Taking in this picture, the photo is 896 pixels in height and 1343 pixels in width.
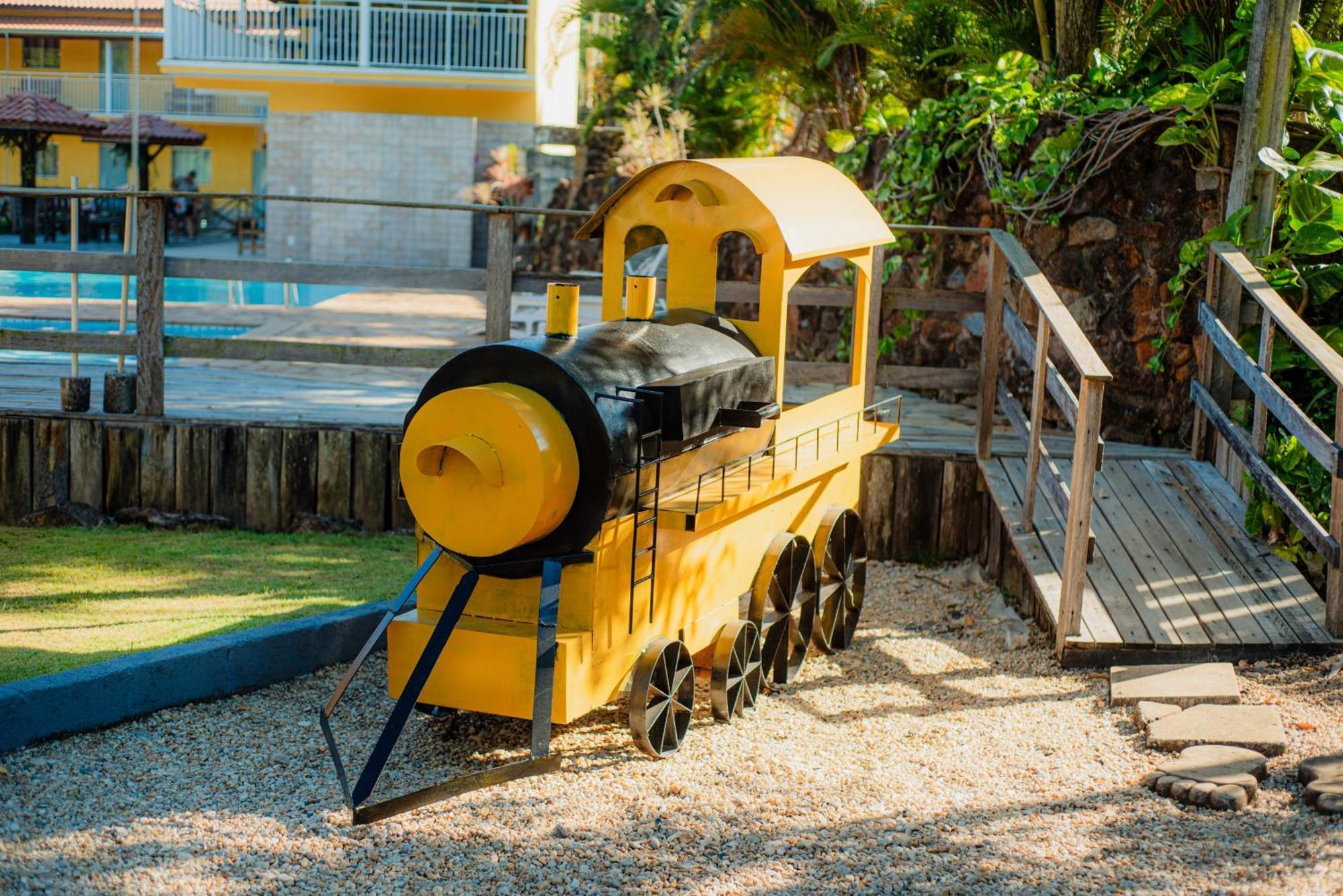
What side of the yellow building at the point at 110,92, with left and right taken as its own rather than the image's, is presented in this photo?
front

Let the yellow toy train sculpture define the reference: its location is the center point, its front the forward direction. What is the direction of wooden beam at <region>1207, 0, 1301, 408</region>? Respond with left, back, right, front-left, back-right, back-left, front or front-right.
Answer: back

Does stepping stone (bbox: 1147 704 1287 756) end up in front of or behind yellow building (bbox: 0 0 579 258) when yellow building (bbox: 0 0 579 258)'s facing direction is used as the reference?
in front

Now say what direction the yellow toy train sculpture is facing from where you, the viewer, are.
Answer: facing the viewer and to the left of the viewer

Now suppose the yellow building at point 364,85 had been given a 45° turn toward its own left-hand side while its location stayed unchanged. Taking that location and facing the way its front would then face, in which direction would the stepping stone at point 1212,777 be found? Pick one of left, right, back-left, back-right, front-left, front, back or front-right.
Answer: front-right

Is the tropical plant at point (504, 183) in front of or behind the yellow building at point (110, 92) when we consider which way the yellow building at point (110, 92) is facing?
in front

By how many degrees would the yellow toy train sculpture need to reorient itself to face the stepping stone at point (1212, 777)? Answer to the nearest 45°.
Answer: approximately 135° to its left

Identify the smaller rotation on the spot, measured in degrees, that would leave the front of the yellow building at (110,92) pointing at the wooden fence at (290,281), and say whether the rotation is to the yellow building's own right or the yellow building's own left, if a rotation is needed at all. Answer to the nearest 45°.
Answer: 0° — it already faces it

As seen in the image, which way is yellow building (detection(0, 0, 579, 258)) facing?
toward the camera

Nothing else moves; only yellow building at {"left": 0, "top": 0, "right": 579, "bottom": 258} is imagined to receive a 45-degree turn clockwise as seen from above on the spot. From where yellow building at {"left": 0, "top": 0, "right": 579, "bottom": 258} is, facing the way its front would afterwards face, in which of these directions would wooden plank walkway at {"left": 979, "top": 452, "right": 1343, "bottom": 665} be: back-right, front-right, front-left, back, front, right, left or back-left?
front-left
